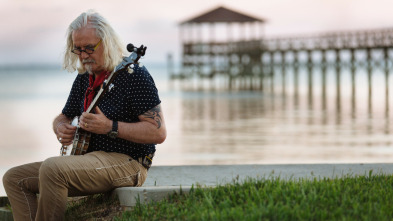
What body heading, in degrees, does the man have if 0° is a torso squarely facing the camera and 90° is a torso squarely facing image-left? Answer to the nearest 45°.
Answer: approximately 45°
